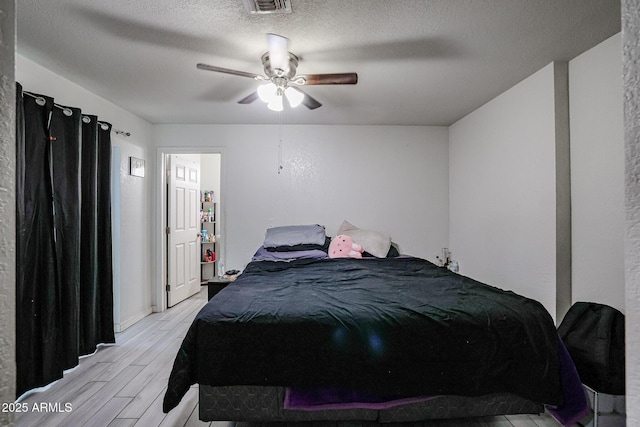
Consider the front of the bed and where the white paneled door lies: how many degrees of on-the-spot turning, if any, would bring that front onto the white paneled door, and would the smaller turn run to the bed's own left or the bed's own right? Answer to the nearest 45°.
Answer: approximately 135° to the bed's own right

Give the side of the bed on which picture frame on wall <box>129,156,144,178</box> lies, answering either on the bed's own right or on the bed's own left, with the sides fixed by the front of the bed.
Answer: on the bed's own right

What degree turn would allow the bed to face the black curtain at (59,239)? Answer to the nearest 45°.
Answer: approximately 90° to its right

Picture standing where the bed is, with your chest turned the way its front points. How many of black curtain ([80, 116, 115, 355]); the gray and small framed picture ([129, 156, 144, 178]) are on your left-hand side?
0

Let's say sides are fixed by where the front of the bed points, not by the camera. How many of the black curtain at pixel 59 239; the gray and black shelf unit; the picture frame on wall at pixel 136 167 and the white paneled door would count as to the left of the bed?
0

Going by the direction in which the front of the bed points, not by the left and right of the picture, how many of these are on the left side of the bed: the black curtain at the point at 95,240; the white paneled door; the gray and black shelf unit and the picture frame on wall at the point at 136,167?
0

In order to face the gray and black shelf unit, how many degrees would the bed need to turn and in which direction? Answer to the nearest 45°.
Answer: approximately 135° to its right

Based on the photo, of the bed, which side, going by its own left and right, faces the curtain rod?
right

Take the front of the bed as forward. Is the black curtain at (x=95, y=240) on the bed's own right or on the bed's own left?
on the bed's own right

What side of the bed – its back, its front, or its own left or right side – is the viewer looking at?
front

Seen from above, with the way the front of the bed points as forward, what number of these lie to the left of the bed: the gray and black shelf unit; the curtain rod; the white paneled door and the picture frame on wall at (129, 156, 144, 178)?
0

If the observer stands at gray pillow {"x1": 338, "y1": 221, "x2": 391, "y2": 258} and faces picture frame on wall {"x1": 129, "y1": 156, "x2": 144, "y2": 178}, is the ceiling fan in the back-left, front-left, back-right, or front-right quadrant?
front-left
